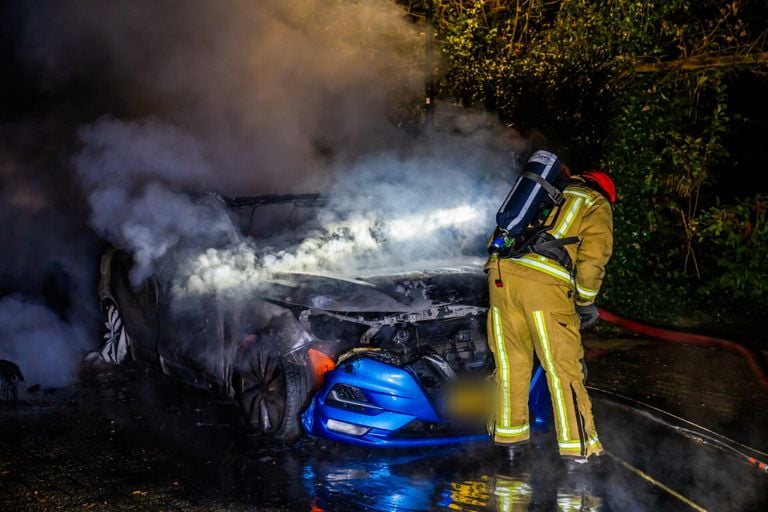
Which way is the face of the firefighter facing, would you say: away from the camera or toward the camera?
away from the camera

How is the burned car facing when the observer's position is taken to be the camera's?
facing the viewer and to the right of the viewer

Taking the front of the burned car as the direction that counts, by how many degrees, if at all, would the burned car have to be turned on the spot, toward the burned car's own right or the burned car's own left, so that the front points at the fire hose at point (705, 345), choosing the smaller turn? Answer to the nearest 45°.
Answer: approximately 45° to the burned car's own left

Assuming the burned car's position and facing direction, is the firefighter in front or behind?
in front
